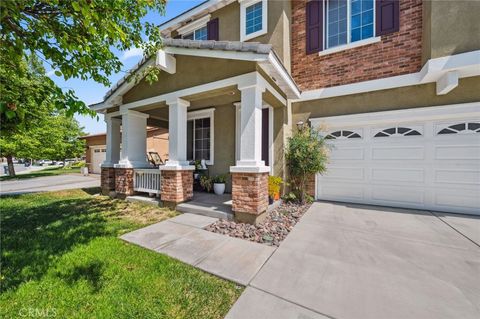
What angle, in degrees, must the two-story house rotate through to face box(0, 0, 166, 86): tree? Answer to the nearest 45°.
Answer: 0° — it already faces it

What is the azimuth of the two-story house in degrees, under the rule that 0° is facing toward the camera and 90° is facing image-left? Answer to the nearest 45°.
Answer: approximately 45°
